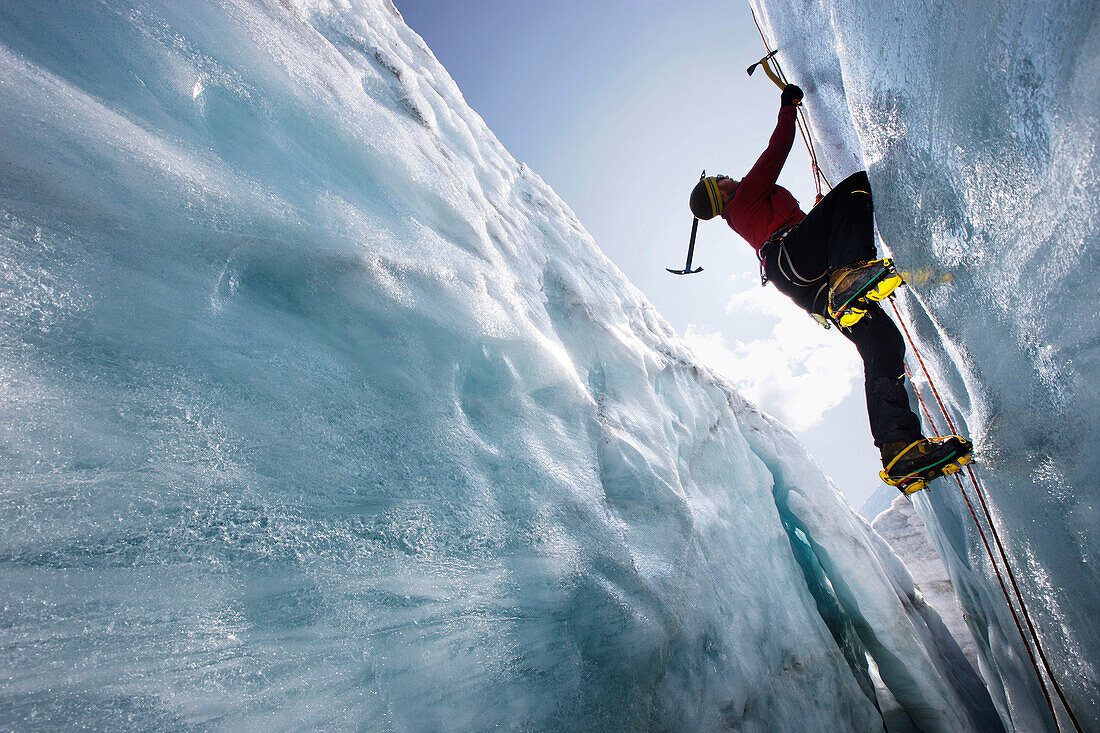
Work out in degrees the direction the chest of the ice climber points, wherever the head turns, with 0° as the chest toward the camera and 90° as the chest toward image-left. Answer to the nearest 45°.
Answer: approximately 270°
